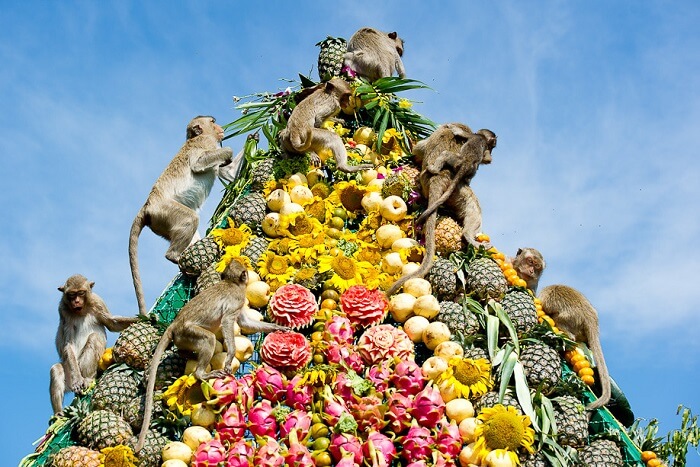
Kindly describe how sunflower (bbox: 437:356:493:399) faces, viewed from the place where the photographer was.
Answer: facing the viewer

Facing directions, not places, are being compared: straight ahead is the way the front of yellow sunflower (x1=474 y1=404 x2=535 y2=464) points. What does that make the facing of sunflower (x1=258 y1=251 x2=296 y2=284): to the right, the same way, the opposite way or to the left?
the same way

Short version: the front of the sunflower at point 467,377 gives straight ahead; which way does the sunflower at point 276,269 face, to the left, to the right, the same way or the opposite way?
the same way

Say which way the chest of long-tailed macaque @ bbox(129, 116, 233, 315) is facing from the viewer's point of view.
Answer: to the viewer's right

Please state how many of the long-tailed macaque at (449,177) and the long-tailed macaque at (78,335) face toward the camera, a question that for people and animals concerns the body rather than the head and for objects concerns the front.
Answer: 1

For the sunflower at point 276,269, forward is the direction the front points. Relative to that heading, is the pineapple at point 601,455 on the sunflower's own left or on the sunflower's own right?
on the sunflower's own left

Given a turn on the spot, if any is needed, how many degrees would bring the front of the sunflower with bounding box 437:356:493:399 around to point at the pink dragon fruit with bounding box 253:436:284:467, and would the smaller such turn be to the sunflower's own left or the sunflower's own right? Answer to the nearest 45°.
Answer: approximately 90° to the sunflower's own right

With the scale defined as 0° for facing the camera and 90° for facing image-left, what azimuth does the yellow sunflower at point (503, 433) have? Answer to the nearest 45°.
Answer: approximately 0°

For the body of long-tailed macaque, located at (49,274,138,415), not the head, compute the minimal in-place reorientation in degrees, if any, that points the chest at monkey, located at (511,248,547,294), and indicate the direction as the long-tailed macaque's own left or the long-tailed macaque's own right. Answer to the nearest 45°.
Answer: approximately 90° to the long-tailed macaque's own left

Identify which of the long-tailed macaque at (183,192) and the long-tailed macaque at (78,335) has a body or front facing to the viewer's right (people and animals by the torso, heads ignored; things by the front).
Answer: the long-tailed macaque at (183,192)
